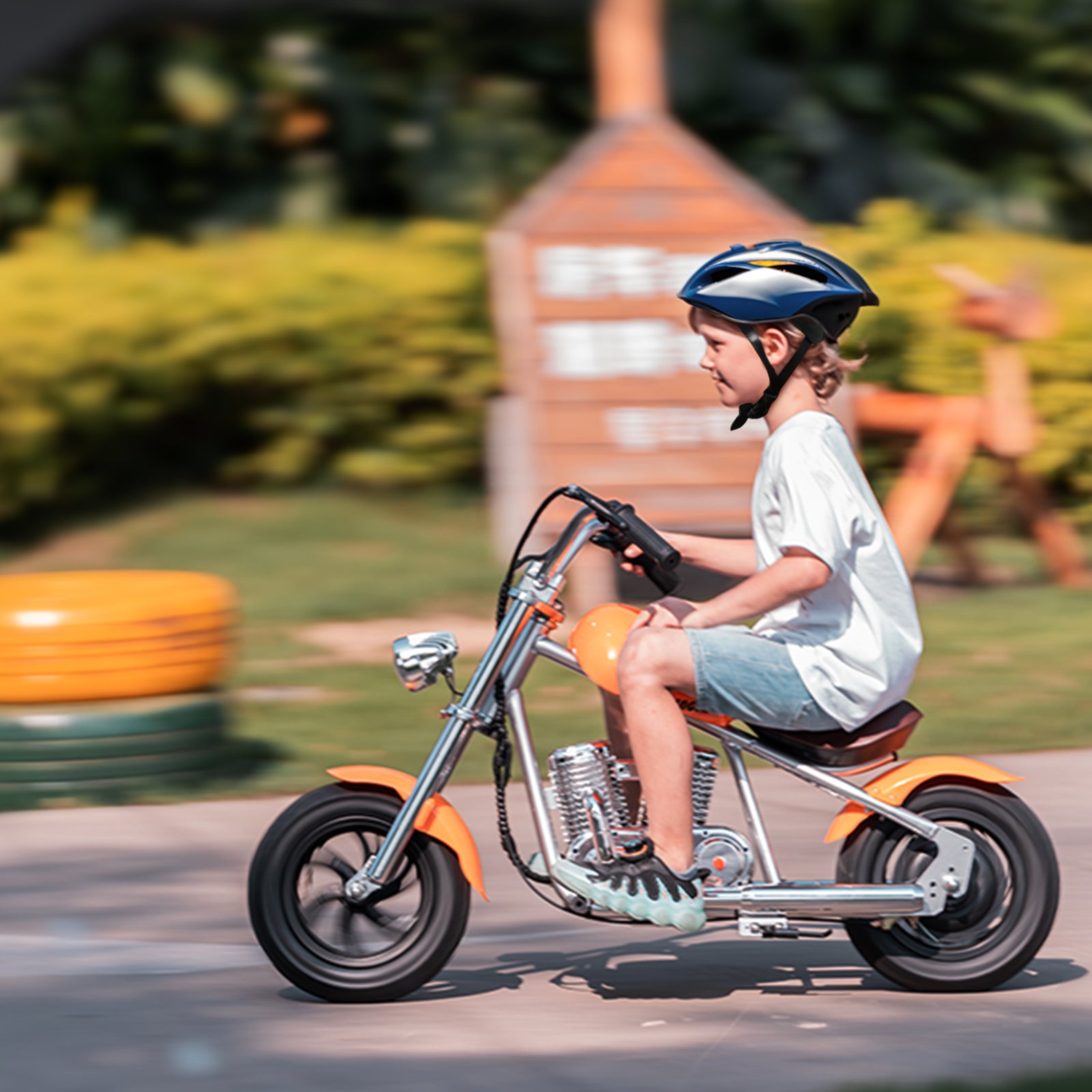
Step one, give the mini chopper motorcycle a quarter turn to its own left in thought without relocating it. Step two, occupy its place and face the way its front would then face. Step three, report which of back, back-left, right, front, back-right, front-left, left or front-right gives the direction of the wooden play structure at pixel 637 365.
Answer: back

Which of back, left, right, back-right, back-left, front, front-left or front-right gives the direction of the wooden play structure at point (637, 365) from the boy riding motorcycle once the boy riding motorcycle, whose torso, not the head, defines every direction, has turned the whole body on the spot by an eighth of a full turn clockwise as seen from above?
front-right

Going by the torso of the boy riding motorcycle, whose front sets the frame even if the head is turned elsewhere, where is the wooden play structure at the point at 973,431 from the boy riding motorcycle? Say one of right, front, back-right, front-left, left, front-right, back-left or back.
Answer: right

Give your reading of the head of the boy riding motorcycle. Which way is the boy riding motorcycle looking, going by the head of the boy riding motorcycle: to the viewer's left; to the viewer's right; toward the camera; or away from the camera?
to the viewer's left

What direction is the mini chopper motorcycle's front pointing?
to the viewer's left

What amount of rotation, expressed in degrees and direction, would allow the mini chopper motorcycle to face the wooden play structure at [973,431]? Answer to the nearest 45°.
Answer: approximately 90° to its right

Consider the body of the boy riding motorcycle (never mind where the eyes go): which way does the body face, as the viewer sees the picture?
to the viewer's left
